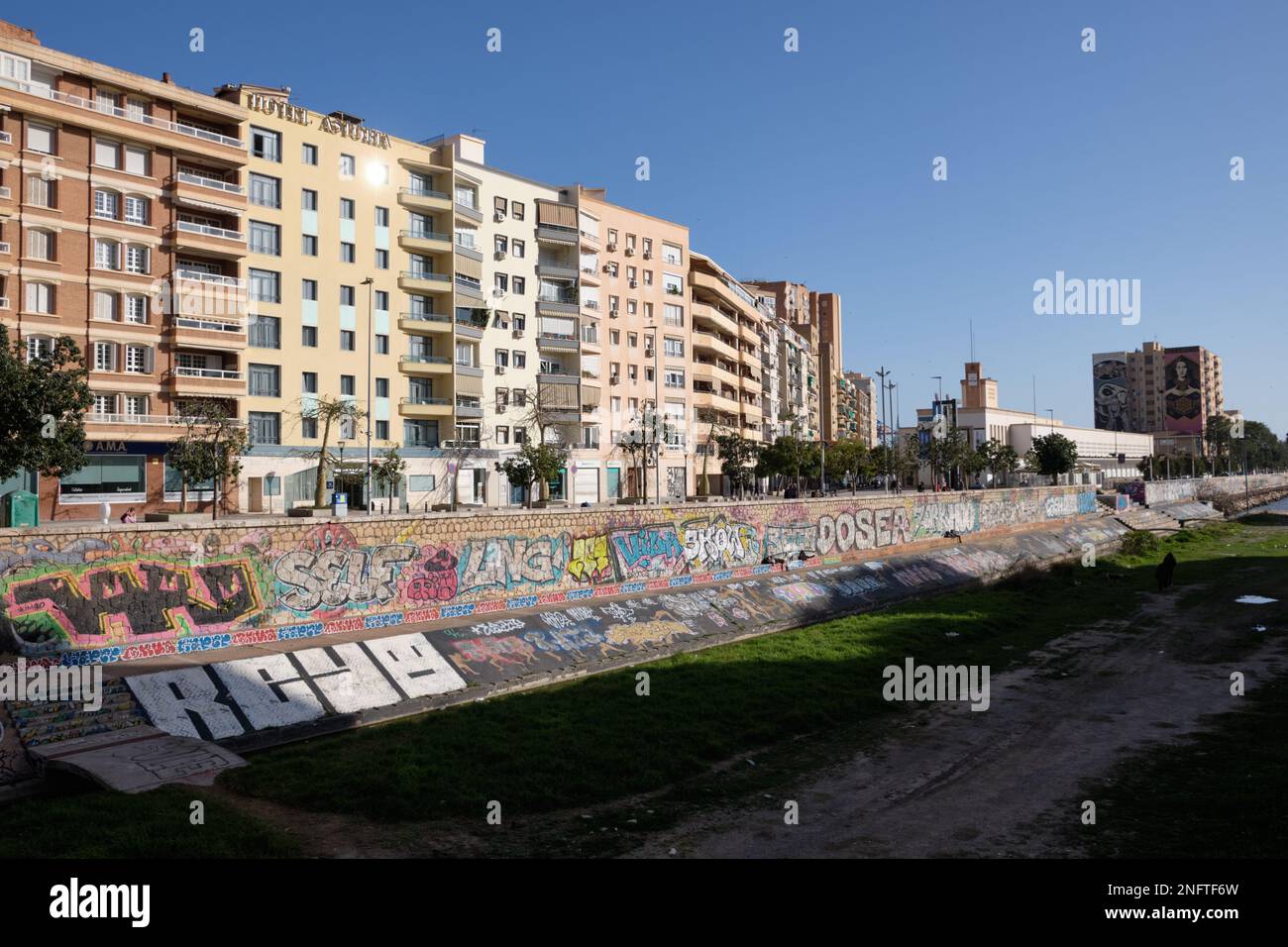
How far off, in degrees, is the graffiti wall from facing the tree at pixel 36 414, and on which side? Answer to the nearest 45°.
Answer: approximately 135° to its right

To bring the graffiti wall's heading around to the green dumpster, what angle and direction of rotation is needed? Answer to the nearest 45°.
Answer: approximately 135° to its right

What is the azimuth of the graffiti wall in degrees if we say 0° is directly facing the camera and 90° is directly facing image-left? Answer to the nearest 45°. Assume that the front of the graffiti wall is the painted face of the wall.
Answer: approximately 315°
